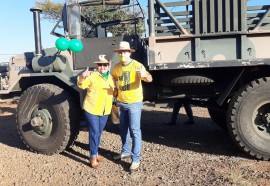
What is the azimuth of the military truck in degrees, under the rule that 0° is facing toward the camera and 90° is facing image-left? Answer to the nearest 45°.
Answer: approximately 90°

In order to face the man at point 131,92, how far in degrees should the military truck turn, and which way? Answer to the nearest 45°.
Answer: approximately 45° to its left
